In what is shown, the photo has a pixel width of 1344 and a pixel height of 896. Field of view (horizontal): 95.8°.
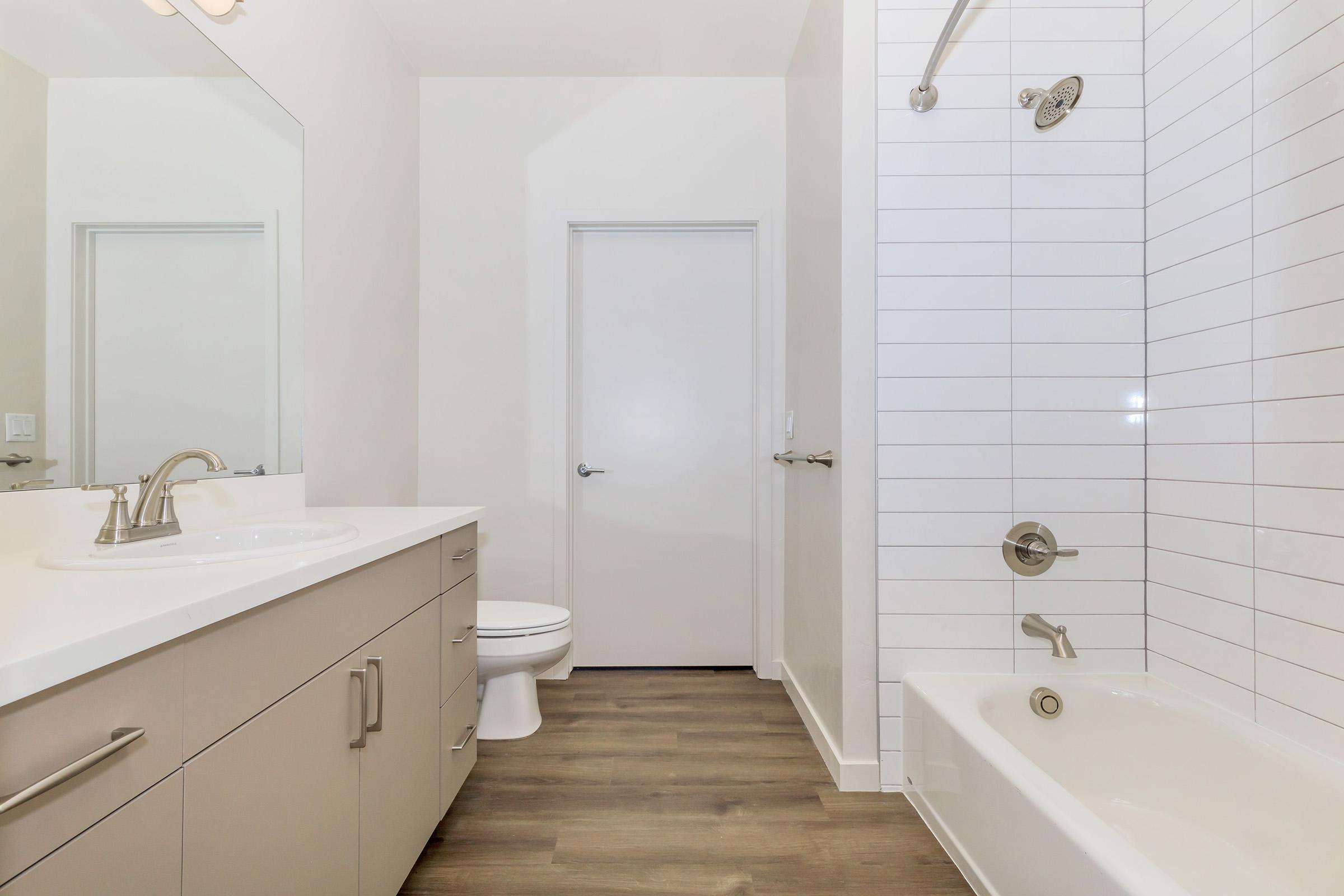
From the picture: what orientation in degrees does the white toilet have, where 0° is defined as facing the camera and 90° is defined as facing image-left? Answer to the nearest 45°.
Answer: approximately 270°

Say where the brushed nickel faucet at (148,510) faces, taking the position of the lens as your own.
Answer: facing the viewer and to the right of the viewer

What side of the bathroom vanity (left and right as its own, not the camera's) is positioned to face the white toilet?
left

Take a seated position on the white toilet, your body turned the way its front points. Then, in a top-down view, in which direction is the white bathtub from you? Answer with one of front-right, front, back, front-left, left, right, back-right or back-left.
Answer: front-right

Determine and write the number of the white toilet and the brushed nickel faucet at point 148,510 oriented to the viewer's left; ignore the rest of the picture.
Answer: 0

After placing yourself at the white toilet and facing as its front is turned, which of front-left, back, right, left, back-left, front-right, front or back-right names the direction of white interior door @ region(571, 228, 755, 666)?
front-left

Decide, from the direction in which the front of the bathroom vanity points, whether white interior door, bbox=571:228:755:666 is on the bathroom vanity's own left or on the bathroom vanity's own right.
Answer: on the bathroom vanity's own left

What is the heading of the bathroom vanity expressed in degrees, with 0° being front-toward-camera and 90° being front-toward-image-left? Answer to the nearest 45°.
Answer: approximately 315°

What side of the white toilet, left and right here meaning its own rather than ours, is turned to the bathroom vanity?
right

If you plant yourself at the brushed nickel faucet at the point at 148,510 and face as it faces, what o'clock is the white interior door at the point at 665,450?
The white interior door is roughly at 10 o'clock from the brushed nickel faucet.
